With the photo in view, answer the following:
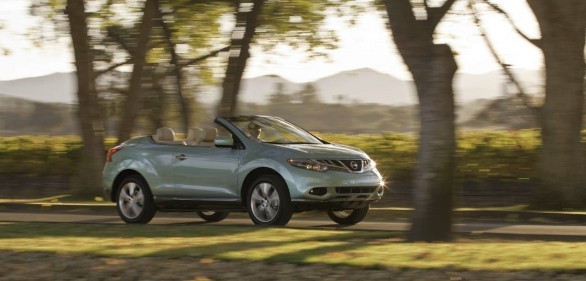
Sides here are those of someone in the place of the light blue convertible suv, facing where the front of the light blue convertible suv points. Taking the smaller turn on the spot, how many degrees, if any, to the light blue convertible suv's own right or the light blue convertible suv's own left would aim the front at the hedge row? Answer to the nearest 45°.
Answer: approximately 90° to the light blue convertible suv's own left

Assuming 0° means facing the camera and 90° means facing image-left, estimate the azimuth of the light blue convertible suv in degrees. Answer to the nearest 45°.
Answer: approximately 315°

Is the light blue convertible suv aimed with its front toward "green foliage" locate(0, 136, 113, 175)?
no
